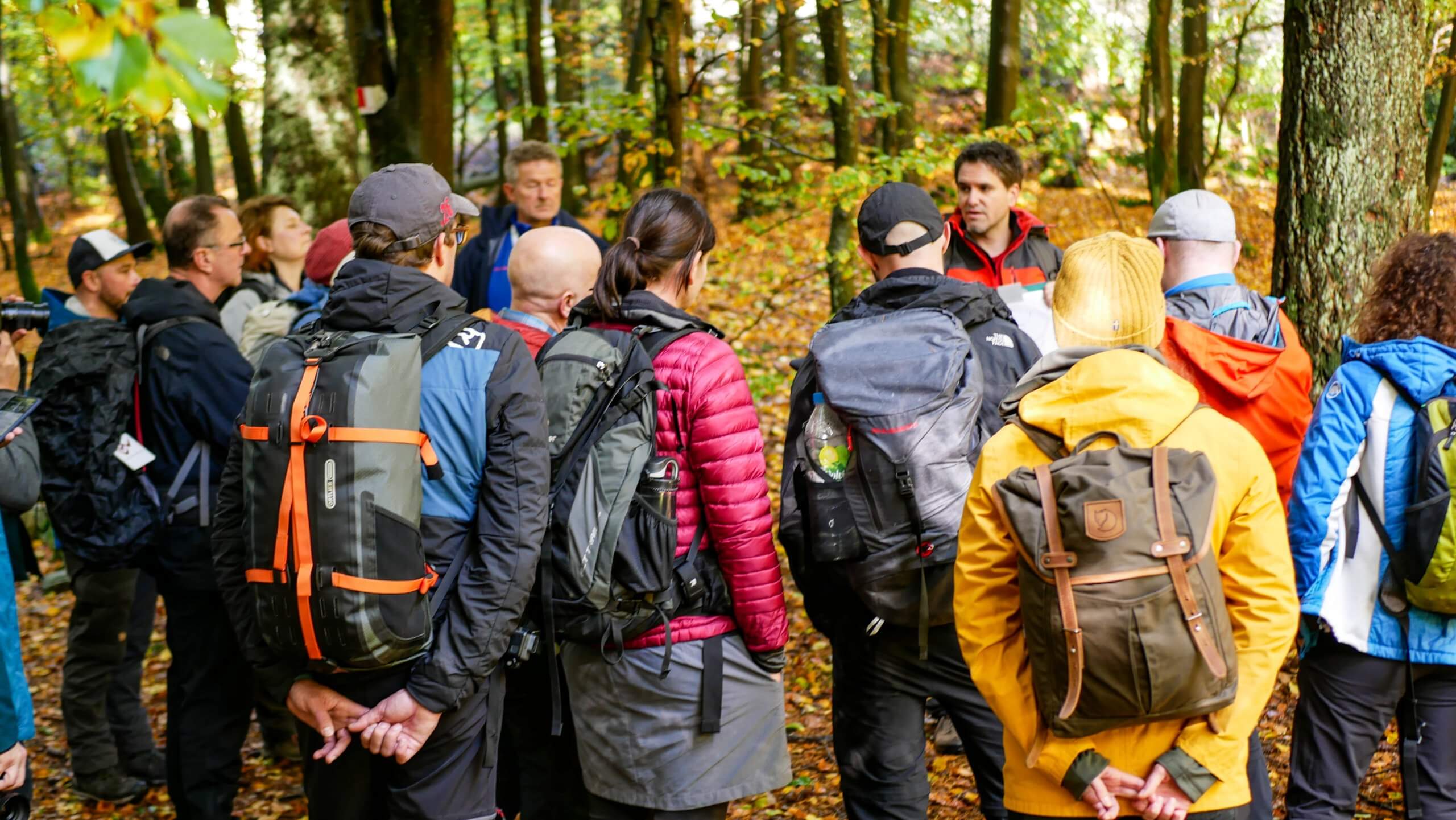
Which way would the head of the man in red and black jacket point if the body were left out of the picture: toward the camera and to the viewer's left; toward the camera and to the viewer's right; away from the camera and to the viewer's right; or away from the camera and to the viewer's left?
toward the camera and to the viewer's left

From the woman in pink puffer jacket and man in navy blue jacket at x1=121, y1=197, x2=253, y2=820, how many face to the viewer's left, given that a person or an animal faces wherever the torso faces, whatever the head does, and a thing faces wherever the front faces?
0

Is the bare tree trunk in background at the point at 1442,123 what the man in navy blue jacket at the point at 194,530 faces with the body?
yes

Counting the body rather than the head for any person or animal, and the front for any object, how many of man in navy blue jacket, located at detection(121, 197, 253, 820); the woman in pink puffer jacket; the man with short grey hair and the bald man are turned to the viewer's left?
0

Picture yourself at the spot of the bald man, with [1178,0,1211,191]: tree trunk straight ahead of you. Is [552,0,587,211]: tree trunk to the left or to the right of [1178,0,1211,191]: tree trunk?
left

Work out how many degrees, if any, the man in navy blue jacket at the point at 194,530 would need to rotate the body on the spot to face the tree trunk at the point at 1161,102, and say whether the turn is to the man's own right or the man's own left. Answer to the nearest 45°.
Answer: approximately 45° to the man's own left

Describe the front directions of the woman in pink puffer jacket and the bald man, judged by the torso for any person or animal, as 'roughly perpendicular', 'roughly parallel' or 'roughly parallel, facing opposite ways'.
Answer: roughly parallel

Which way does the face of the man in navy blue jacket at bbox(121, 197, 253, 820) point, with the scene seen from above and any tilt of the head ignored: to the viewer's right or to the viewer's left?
to the viewer's right

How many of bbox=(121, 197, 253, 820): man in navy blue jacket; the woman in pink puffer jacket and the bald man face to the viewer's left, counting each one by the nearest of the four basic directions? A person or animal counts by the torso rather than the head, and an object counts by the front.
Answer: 0

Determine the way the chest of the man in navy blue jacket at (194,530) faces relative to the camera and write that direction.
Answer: to the viewer's right

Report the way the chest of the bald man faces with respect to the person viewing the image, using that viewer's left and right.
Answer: facing away from the viewer and to the right of the viewer

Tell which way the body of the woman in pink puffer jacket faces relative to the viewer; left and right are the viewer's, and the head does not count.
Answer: facing away from the viewer and to the right of the viewer

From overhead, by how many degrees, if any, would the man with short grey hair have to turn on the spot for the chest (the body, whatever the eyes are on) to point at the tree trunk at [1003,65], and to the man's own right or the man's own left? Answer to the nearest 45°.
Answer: approximately 90° to the man's own left

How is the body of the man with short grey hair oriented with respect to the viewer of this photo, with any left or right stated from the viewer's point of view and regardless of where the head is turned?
facing the viewer and to the right of the viewer

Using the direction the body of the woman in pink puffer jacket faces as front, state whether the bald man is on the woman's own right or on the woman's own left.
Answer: on the woman's own left
